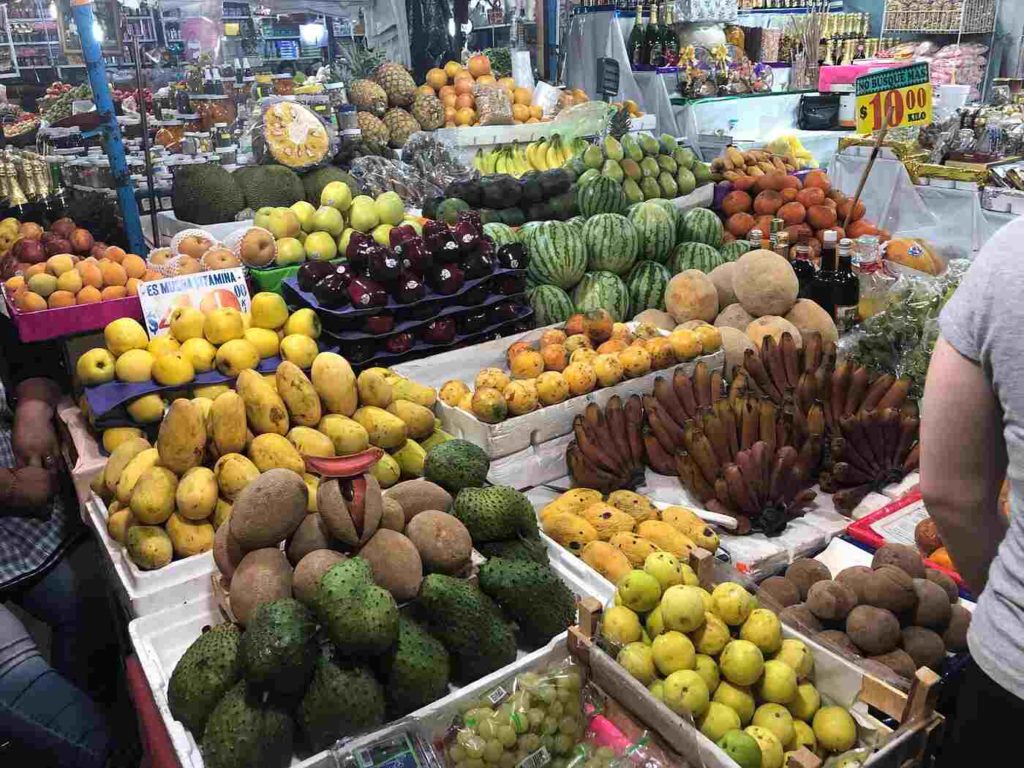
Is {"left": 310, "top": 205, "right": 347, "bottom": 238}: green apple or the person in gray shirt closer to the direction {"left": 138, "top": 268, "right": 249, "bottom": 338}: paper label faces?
the person in gray shirt

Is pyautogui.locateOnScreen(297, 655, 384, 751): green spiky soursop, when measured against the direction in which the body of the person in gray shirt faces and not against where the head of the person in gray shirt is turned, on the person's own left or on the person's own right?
on the person's own left

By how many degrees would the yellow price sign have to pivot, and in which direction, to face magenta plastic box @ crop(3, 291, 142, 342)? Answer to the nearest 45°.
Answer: approximately 45° to its right

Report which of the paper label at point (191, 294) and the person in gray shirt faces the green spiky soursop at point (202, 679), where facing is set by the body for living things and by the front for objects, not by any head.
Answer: the paper label

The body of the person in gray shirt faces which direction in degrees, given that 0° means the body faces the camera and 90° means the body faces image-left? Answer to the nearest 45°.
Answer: approximately 180°

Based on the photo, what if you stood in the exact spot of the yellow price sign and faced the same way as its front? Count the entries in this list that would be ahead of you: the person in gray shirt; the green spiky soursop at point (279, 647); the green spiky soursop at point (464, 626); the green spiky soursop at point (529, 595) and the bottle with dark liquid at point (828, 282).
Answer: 5

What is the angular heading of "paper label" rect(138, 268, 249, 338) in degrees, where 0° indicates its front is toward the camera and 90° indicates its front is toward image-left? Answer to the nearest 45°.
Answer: approximately 0°

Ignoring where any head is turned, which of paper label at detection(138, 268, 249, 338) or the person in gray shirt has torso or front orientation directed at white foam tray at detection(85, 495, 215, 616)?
the paper label

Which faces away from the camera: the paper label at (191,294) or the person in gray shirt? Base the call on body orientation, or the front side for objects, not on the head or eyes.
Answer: the person in gray shirt

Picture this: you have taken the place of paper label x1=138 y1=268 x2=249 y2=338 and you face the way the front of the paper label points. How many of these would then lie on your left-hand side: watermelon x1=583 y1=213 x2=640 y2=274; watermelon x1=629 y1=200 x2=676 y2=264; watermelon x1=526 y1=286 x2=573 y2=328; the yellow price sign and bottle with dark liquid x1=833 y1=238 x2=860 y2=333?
5

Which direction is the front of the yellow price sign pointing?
toward the camera
